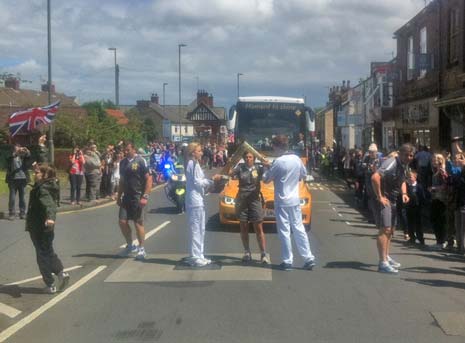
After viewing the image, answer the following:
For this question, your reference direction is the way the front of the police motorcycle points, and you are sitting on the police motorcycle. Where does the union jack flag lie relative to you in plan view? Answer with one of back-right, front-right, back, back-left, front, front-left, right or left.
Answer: back-right

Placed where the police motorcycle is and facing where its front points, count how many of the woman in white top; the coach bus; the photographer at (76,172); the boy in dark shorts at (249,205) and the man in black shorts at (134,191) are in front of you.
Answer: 3

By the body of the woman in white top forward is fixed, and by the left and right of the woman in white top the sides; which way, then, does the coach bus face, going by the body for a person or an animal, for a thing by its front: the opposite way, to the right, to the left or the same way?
to the right

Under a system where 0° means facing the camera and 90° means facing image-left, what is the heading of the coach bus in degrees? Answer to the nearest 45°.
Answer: approximately 0°

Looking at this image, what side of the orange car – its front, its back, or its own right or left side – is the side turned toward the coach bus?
back

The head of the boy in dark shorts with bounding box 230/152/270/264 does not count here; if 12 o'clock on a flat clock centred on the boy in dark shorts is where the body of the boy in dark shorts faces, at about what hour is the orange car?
The orange car is roughly at 6 o'clock from the boy in dark shorts.

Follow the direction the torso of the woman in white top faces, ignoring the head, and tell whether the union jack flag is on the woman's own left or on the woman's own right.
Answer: on the woman's own left

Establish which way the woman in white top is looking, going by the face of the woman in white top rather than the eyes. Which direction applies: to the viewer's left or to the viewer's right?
to the viewer's right

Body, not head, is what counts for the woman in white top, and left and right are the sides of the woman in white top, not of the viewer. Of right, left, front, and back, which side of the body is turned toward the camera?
right

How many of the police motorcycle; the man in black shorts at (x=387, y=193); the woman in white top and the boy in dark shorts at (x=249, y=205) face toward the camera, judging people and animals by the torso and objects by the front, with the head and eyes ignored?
2

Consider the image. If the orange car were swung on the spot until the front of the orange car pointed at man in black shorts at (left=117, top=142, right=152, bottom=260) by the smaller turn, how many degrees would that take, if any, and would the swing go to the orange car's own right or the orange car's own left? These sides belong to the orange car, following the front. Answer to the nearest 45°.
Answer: approximately 45° to the orange car's own right

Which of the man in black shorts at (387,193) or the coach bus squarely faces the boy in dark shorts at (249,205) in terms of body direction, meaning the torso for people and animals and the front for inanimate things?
the coach bus

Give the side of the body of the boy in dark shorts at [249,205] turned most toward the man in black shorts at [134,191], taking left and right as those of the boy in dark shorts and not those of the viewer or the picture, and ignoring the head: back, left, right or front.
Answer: right

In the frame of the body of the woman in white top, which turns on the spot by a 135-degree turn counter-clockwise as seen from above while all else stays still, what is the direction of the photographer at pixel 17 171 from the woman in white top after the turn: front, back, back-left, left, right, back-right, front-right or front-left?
front

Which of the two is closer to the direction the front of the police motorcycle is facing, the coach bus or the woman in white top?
the woman in white top

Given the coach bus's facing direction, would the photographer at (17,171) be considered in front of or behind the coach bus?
in front
